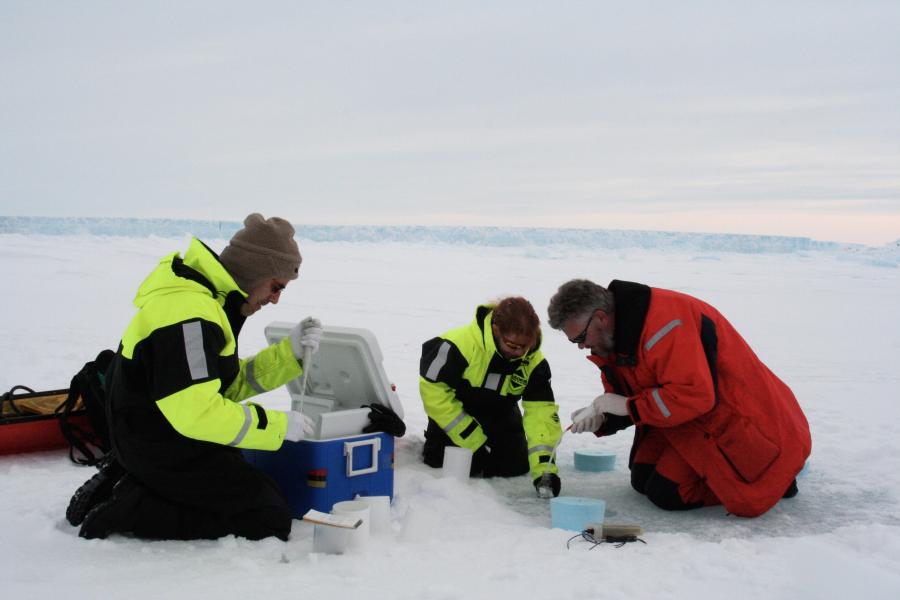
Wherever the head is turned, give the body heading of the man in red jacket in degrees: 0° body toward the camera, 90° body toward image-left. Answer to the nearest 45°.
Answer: approximately 90°

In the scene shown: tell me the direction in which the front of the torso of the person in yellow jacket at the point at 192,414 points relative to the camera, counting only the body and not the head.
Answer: to the viewer's right

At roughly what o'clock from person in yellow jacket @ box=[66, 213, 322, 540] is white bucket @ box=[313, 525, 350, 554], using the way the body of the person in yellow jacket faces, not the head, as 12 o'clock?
The white bucket is roughly at 1 o'clock from the person in yellow jacket.

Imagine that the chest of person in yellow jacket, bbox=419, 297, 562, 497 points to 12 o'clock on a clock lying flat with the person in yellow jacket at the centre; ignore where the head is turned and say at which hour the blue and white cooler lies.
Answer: The blue and white cooler is roughly at 3 o'clock from the person in yellow jacket.

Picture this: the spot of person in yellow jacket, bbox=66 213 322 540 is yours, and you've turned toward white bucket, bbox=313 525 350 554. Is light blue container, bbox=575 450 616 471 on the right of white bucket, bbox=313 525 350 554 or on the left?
left

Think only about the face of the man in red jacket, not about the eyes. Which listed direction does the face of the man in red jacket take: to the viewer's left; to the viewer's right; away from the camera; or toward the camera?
to the viewer's left

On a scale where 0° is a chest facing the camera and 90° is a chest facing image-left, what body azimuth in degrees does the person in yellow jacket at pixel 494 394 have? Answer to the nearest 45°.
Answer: approximately 315°

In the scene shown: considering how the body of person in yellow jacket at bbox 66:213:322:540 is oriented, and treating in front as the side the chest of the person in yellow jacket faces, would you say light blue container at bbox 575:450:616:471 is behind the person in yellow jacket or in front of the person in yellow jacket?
in front

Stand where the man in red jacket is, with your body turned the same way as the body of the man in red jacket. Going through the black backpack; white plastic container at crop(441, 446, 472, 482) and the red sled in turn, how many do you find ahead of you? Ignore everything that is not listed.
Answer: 3

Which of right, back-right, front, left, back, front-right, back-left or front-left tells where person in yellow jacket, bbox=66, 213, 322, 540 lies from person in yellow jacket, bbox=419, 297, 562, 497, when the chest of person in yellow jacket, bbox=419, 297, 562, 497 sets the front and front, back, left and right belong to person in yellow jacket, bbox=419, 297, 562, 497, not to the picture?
right

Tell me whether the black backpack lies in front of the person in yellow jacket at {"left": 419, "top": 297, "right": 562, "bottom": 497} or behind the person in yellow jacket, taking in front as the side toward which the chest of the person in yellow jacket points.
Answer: behind

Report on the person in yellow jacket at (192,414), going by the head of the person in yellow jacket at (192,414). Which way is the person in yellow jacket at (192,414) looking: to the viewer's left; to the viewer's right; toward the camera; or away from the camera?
to the viewer's right

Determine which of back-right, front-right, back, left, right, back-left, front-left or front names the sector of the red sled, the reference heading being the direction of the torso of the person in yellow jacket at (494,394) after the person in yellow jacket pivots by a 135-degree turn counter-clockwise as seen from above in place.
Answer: left

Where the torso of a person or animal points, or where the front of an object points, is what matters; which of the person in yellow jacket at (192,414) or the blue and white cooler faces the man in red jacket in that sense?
the person in yellow jacket
